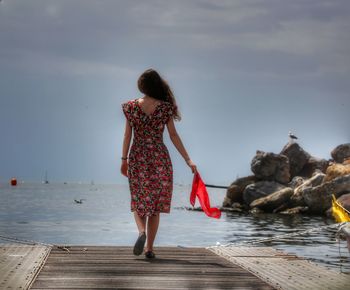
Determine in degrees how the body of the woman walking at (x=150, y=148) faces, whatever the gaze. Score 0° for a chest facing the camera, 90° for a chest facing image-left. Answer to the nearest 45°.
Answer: approximately 180°

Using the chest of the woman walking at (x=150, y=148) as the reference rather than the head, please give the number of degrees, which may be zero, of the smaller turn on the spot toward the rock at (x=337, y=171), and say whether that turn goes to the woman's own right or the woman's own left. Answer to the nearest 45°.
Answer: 0° — they already face it
